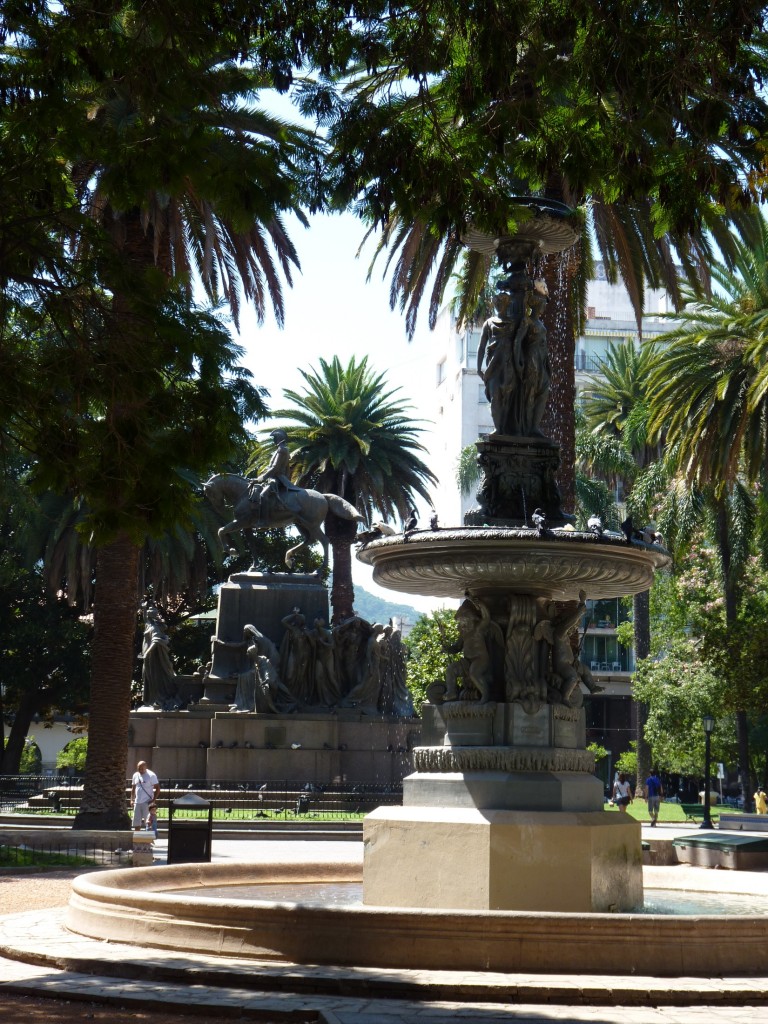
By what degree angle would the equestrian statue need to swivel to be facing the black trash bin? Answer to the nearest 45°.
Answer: approximately 90° to its left

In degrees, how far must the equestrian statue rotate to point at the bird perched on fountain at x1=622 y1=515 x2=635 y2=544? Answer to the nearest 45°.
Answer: approximately 90° to its left

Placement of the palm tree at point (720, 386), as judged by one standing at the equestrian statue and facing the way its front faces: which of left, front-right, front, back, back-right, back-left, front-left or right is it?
back

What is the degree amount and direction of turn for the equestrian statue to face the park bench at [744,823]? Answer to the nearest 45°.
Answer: approximately 180°

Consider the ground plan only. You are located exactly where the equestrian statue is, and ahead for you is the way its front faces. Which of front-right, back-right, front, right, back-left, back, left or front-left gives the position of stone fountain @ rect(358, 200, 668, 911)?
left

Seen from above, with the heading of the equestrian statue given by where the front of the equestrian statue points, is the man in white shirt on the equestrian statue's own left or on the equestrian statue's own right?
on the equestrian statue's own left

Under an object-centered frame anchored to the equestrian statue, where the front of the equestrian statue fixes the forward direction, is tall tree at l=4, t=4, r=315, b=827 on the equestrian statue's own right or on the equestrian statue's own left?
on the equestrian statue's own left

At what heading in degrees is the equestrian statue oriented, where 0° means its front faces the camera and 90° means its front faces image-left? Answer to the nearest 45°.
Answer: approximately 90°

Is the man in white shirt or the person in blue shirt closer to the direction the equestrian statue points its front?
the man in white shirt

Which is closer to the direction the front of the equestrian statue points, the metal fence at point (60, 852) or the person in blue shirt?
the metal fence
